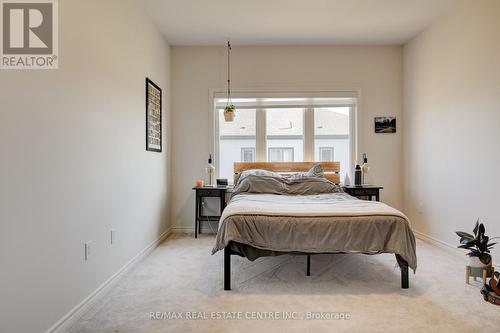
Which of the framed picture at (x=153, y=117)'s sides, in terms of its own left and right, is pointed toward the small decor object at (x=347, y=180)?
front

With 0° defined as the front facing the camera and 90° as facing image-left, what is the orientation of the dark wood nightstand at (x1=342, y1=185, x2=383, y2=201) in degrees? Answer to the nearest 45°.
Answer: approximately 0°

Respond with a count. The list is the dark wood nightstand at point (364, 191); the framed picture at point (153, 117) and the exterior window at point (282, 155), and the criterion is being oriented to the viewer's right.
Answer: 1

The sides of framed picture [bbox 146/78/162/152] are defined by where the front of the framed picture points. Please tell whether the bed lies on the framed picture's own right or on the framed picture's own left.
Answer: on the framed picture's own right

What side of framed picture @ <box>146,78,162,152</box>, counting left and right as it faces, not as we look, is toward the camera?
right

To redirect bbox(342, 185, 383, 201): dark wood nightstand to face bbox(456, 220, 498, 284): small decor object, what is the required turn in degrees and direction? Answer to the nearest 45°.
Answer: approximately 45° to its left

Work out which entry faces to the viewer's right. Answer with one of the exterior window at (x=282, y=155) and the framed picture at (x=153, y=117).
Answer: the framed picture

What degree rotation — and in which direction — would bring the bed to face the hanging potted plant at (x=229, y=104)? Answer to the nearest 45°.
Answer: approximately 135° to its right

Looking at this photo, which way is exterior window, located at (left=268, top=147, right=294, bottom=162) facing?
toward the camera

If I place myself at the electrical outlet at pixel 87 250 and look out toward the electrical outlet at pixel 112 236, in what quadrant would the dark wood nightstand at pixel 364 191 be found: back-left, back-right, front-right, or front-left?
front-right

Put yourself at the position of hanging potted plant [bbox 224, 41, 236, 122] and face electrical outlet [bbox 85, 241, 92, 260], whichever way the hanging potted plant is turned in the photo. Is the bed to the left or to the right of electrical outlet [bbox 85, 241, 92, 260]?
left

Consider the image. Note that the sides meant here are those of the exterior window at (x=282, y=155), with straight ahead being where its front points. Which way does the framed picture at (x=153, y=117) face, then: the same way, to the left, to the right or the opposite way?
to the left
